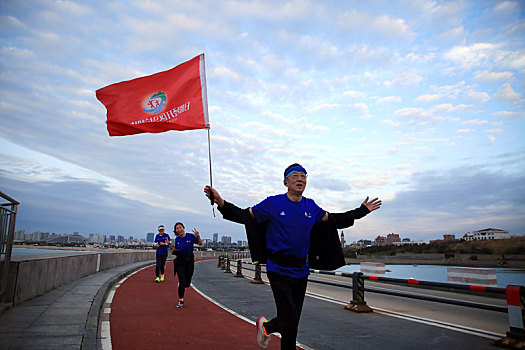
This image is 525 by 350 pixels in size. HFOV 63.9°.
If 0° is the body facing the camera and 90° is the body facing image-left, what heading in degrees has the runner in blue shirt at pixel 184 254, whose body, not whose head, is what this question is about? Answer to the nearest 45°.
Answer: approximately 0°

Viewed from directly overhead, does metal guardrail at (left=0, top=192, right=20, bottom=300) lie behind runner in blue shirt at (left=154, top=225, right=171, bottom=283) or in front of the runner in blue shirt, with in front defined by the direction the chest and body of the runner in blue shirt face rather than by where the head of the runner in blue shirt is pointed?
in front

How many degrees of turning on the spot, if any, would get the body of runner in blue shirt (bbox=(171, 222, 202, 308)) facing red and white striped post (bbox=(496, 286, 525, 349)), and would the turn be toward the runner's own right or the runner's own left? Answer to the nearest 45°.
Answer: approximately 45° to the runner's own left

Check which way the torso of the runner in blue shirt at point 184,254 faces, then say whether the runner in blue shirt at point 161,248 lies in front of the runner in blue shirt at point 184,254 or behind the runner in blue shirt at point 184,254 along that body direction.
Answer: behind

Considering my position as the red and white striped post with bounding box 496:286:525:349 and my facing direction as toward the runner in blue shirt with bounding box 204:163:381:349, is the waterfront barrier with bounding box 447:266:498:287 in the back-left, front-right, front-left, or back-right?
back-right

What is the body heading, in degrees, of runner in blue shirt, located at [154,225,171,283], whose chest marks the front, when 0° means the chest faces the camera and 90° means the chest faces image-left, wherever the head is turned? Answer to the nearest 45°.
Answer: approximately 0°

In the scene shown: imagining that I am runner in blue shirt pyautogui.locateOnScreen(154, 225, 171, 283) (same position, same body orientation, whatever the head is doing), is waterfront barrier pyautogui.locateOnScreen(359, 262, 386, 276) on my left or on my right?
on my left

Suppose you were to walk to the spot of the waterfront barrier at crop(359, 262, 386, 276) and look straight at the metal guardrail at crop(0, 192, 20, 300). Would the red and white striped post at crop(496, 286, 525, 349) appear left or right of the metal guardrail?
left

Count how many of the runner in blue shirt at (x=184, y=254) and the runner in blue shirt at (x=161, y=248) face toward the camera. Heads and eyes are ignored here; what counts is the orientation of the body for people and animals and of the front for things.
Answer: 2

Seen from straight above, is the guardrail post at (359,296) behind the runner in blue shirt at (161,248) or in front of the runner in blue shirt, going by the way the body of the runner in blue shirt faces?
in front
